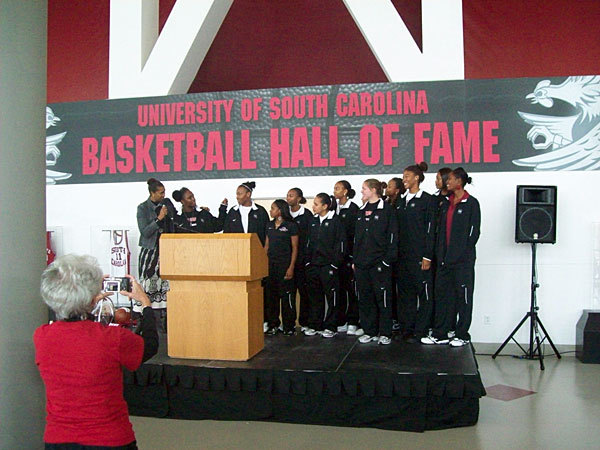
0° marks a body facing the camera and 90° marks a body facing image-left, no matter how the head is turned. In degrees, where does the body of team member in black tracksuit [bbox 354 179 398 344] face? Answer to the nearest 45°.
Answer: approximately 45°

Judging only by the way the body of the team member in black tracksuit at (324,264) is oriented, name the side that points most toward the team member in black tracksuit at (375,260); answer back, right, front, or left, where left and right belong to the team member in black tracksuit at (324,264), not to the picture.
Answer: left

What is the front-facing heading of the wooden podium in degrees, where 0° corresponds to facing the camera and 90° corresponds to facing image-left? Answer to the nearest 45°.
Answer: approximately 0°

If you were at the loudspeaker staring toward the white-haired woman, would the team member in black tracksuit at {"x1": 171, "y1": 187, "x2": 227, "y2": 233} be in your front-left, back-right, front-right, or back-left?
front-right

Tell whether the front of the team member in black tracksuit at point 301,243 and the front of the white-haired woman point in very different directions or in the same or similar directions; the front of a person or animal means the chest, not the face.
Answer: very different directions

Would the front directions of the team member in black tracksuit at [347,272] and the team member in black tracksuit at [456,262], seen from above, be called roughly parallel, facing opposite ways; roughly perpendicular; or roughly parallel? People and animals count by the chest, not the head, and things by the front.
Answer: roughly parallel

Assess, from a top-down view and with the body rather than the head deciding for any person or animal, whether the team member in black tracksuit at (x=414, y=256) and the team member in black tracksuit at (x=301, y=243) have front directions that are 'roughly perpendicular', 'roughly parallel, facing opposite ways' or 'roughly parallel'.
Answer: roughly parallel

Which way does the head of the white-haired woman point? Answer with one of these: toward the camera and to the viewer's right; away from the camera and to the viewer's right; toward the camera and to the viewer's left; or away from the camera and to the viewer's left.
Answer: away from the camera and to the viewer's right

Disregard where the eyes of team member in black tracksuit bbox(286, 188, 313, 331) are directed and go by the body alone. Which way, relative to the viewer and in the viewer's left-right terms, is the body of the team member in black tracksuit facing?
facing the viewer and to the left of the viewer

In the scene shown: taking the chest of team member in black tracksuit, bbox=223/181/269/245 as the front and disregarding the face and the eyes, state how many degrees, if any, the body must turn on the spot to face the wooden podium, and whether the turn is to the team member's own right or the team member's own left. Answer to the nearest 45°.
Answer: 0° — they already face it

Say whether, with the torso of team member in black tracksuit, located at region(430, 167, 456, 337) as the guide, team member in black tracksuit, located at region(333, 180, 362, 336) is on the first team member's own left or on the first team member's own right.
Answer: on the first team member's own right

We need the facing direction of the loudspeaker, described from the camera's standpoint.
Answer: facing the viewer

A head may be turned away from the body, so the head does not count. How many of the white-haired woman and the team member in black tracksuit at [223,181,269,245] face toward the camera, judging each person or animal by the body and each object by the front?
1
